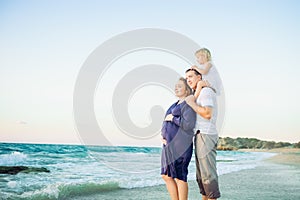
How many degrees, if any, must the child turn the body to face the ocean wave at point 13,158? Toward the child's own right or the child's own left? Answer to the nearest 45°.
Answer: approximately 45° to the child's own right

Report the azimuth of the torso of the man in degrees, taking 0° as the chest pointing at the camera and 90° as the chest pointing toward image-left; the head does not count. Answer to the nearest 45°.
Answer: approximately 90°
